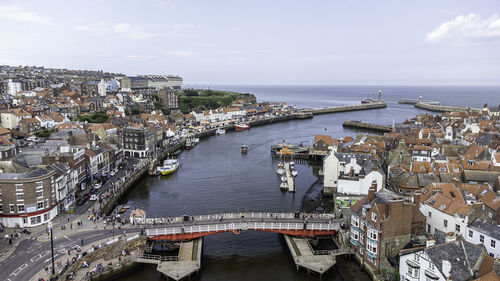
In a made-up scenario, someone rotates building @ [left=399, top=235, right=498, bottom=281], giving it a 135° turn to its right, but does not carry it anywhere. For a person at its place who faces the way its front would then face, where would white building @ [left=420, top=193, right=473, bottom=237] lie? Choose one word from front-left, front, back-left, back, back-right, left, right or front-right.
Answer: front

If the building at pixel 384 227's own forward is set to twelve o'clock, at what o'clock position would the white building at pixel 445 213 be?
The white building is roughly at 6 o'clock from the building.

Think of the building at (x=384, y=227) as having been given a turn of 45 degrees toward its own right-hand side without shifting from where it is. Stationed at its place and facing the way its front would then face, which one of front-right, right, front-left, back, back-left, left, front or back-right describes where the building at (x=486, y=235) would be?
back

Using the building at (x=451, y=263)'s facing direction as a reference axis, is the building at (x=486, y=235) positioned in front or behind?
behind

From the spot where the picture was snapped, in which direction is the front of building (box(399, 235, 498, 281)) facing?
facing the viewer and to the left of the viewer

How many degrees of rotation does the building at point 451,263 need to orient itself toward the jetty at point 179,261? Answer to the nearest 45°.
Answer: approximately 45° to its right

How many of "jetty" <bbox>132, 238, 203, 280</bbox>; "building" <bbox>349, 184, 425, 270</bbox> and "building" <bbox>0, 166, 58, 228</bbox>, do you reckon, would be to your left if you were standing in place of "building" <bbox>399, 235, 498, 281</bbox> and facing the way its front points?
0

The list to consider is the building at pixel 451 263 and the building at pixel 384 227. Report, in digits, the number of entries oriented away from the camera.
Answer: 0

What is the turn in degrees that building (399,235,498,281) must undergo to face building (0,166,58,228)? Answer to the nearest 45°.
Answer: approximately 45° to its right

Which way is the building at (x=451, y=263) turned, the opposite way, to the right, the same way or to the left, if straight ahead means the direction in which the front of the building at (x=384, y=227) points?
the same way

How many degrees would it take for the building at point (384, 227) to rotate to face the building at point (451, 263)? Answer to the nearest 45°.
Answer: approximately 90° to its left

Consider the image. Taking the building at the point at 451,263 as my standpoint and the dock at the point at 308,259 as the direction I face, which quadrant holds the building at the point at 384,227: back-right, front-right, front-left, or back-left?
front-right

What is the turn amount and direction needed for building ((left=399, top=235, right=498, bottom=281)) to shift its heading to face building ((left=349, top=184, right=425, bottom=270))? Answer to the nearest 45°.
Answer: approximately 90° to its right
